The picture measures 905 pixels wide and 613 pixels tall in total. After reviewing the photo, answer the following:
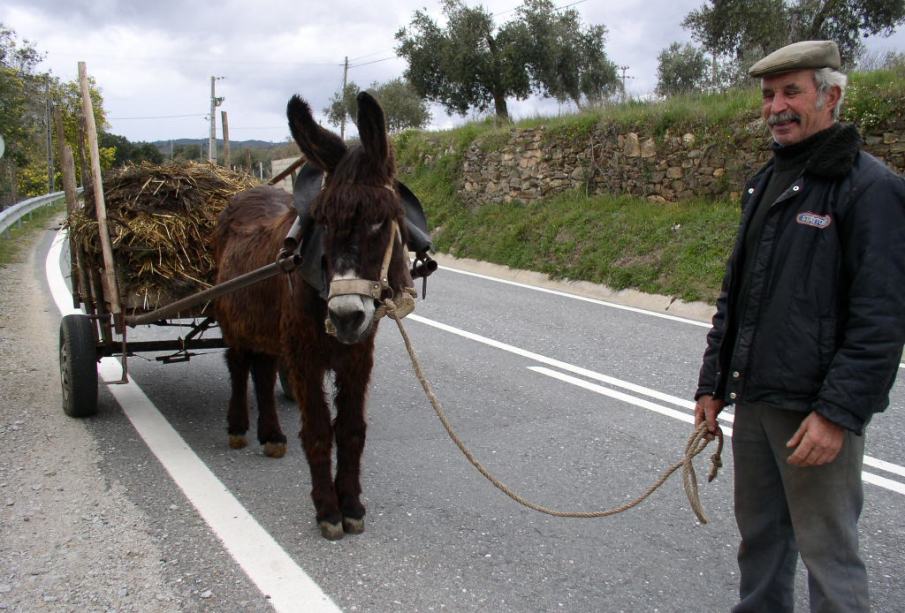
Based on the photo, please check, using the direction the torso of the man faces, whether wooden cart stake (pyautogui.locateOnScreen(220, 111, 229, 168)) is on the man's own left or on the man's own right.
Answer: on the man's own right

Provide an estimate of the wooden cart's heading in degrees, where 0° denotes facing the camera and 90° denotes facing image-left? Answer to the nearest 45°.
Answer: approximately 315°

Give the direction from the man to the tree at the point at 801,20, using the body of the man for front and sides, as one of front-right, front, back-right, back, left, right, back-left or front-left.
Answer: back-right

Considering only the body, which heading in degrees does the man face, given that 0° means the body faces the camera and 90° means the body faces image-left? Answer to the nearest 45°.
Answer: approximately 45°

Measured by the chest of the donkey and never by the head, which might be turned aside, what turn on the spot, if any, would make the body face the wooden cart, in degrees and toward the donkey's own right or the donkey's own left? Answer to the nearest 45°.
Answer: approximately 180°

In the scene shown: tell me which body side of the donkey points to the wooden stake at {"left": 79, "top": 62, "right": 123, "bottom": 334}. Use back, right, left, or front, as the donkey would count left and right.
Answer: back

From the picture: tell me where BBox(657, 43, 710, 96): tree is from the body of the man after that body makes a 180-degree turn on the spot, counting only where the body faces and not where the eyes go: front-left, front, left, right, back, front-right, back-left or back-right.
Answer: front-left
